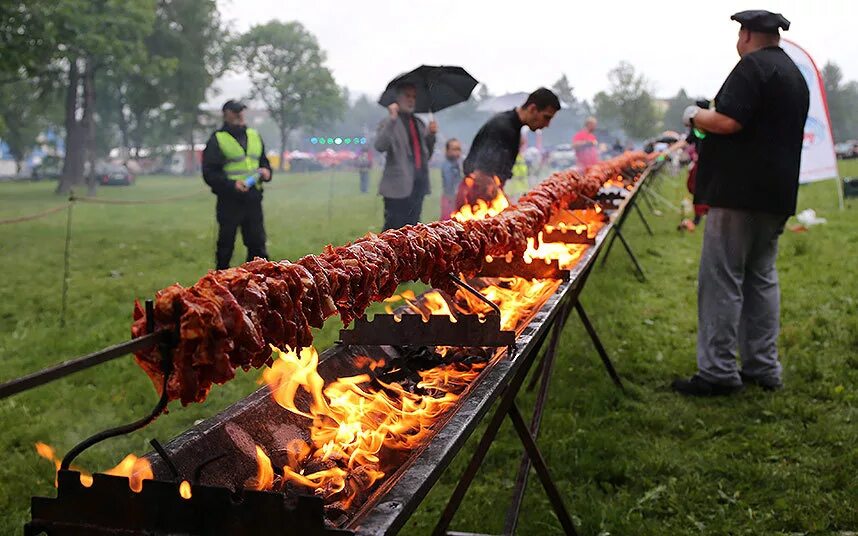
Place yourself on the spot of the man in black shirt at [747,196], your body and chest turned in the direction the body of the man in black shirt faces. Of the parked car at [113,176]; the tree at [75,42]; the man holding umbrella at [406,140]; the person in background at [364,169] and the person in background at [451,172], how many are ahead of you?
5

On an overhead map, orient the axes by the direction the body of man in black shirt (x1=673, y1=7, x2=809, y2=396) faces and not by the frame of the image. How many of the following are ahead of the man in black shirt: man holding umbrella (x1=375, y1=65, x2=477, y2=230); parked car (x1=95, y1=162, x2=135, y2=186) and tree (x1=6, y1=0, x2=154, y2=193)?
3

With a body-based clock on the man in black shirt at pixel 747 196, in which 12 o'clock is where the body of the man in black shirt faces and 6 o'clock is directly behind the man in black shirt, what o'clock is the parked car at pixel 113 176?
The parked car is roughly at 12 o'clock from the man in black shirt.

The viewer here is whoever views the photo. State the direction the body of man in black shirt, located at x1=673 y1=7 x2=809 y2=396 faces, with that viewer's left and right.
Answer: facing away from the viewer and to the left of the viewer

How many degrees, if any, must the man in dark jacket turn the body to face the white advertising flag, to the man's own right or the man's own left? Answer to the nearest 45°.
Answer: approximately 45° to the man's own left

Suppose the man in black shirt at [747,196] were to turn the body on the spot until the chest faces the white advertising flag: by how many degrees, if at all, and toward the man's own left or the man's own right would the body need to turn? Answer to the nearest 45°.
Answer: approximately 45° to the man's own right

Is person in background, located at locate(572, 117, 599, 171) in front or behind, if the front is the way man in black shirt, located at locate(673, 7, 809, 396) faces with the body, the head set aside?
in front

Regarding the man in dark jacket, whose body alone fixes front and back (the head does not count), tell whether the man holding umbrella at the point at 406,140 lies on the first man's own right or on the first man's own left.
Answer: on the first man's own left

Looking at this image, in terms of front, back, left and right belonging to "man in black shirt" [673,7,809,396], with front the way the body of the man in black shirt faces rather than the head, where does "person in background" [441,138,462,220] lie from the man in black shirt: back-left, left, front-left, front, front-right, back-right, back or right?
front
